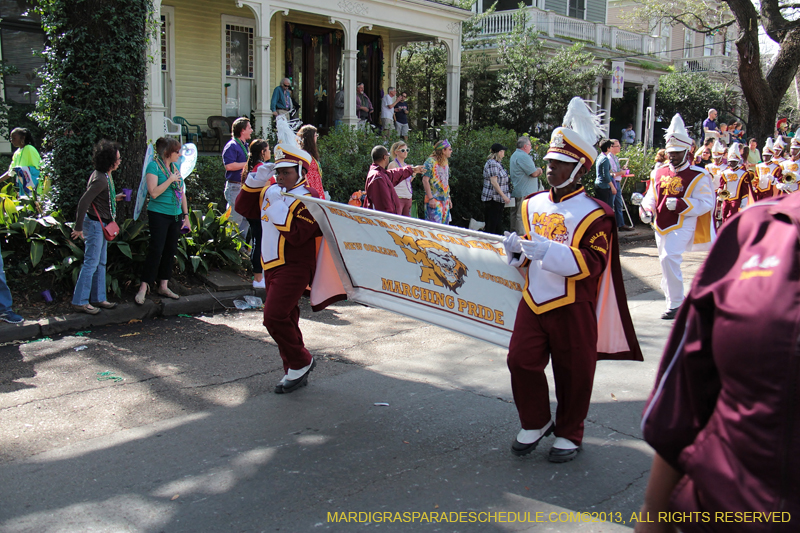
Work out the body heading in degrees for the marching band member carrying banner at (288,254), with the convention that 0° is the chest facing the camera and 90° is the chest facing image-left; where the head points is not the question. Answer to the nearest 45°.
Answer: approximately 45°

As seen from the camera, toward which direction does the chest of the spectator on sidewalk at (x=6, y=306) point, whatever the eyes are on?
to the viewer's right

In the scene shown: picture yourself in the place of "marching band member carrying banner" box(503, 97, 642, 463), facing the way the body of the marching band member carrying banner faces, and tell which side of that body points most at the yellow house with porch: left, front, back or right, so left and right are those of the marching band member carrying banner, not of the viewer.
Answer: right

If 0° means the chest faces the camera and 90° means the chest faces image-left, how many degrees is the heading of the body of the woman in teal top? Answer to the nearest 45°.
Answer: approximately 315°

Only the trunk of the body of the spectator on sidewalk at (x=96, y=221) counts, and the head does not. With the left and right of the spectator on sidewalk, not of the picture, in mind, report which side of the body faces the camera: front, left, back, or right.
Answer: right

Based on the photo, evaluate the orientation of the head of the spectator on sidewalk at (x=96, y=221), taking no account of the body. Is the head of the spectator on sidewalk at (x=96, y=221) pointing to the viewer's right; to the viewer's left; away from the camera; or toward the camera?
to the viewer's right
